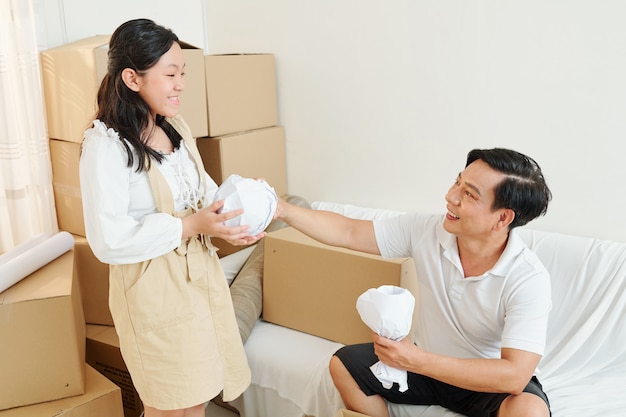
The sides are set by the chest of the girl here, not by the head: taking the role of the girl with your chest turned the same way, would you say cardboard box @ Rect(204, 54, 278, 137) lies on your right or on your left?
on your left

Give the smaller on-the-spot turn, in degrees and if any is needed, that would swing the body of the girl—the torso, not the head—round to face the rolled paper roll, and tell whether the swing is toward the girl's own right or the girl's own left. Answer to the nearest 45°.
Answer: approximately 180°

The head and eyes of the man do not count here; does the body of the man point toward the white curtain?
no

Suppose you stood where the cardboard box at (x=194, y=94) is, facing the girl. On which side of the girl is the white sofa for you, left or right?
left

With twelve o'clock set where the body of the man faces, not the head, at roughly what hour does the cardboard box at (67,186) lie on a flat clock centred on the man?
The cardboard box is roughly at 2 o'clock from the man.

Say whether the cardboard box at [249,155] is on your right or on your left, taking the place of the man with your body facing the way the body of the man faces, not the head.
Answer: on your right

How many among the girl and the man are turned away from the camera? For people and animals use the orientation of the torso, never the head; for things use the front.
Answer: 0

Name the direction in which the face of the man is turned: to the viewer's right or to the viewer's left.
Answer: to the viewer's left

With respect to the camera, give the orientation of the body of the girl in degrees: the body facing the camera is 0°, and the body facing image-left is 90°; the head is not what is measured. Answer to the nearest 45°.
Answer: approximately 315°

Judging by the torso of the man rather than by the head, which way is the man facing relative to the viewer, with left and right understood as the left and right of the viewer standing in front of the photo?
facing the viewer and to the left of the viewer

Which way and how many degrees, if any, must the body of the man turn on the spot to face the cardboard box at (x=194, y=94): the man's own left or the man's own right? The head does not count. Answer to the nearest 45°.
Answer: approximately 90° to the man's own right
